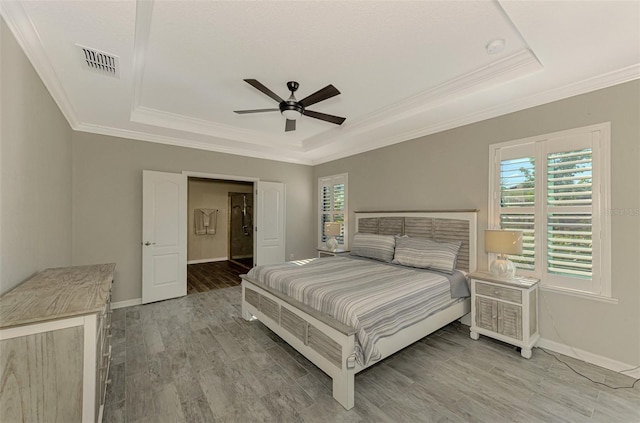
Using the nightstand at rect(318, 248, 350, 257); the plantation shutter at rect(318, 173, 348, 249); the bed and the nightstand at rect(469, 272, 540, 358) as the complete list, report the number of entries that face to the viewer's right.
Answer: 0

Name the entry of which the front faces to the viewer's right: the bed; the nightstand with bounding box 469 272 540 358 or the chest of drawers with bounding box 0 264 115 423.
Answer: the chest of drawers

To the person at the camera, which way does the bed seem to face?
facing the viewer and to the left of the viewer

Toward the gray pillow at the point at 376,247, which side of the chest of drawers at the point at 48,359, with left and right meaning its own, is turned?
front

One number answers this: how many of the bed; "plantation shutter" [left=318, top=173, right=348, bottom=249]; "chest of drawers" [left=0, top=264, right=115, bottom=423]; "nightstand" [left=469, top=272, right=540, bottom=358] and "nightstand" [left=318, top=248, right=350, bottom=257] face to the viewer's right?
1

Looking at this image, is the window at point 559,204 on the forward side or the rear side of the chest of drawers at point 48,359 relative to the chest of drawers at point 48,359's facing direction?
on the forward side

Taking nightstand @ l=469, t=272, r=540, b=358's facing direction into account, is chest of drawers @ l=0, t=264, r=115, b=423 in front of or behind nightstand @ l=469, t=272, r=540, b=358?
in front

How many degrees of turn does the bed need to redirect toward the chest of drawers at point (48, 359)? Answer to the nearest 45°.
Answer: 0° — it already faces it

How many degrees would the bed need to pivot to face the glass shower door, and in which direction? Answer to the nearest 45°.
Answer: approximately 90° to its right

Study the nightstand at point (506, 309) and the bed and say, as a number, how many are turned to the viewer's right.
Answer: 0

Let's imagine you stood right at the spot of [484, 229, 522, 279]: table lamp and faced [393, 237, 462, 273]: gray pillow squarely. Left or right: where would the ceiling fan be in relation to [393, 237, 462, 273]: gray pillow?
left

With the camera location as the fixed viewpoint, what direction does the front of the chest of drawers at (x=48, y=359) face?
facing to the right of the viewer

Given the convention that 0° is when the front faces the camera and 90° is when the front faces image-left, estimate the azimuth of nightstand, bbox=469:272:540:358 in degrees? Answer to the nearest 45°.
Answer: approximately 45°

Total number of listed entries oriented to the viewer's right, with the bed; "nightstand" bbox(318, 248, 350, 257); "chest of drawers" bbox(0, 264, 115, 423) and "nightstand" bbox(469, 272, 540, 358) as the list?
1
